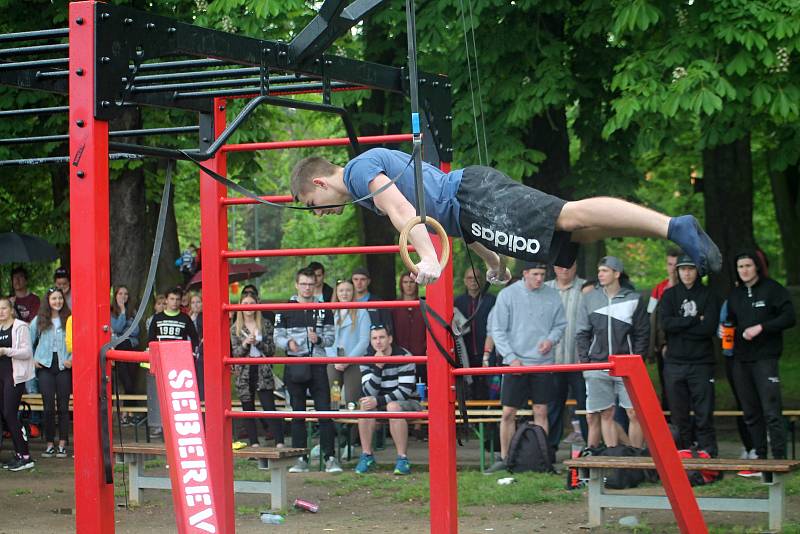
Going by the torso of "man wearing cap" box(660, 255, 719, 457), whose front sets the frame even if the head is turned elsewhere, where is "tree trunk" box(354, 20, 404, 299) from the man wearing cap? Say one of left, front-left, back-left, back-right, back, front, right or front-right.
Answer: back-right

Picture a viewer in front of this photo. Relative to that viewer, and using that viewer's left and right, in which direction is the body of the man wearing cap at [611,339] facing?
facing the viewer and to the left of the viewer

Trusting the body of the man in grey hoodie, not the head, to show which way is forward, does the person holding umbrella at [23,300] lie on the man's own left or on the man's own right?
on the man's own right

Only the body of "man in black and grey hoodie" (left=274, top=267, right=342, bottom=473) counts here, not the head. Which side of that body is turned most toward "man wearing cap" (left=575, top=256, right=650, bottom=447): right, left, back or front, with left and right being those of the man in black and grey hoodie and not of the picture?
left

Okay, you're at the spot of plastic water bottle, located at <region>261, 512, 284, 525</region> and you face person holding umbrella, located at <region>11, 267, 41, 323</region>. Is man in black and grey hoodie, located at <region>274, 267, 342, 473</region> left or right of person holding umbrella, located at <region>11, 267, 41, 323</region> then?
right

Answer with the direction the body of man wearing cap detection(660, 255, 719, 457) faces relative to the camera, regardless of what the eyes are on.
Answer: toward the camera

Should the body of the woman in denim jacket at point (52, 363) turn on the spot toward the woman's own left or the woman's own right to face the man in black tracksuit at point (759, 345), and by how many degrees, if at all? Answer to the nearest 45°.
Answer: approximately 45° to the woman's own left

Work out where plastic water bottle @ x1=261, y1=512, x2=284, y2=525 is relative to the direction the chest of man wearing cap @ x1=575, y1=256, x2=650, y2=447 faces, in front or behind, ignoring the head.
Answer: in front

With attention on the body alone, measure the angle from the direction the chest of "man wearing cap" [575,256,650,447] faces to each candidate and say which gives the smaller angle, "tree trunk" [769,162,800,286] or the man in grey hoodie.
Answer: the man in grey hoodie

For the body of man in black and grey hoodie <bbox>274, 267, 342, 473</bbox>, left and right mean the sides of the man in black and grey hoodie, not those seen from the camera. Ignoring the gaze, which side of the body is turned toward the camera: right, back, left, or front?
front

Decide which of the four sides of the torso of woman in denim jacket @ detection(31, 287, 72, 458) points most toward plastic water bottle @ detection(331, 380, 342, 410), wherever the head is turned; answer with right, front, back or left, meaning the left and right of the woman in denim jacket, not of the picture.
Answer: left

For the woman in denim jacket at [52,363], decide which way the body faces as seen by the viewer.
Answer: toward the camera

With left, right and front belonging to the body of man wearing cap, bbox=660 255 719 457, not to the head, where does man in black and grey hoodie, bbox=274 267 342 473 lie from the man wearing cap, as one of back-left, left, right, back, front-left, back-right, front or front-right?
right

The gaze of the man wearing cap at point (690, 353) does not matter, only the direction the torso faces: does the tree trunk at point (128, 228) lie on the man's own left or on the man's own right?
on the man's own right

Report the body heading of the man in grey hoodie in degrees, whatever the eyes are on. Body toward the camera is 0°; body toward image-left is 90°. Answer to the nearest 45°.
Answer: approximately 0°

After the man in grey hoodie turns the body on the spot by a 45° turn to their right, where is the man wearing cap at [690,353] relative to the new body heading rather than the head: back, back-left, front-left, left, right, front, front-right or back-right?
back-left
